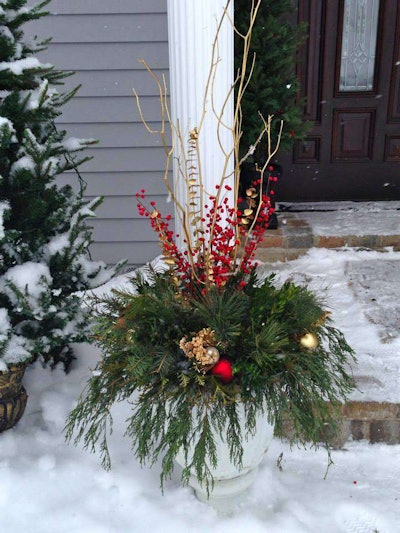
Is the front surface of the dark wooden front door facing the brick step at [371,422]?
yes

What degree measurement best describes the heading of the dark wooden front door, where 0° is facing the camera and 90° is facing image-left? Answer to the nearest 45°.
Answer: approximately 0°

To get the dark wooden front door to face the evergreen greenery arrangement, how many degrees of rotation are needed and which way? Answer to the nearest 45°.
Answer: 0° — it already faces it

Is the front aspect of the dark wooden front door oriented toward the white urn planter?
yes
